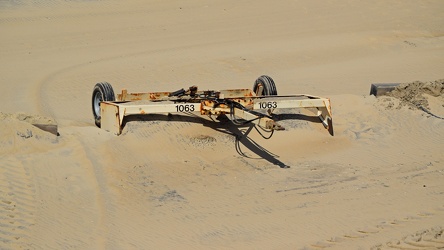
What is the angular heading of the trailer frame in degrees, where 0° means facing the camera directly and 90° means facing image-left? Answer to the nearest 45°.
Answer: approximately 315°
